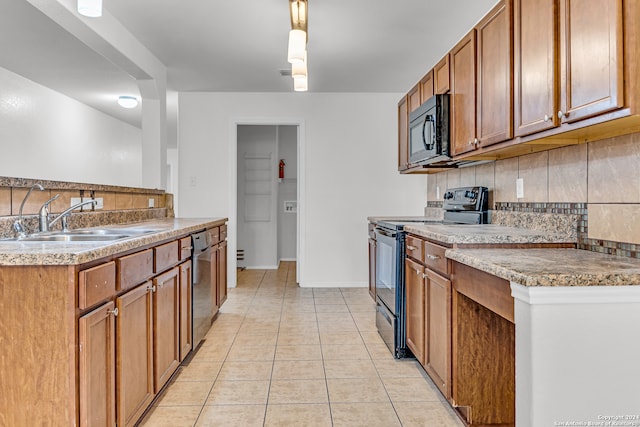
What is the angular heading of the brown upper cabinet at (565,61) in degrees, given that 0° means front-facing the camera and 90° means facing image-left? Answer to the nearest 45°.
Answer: approximately 45°

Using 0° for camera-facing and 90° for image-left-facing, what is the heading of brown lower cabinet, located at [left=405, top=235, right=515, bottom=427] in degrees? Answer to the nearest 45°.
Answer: approximately 45°

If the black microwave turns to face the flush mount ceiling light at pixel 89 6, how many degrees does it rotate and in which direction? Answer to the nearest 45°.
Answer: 0° — it already faces it

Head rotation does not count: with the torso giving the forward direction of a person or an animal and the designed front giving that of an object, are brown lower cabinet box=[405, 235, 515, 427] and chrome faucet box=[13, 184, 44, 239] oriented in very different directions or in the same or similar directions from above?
very different directions

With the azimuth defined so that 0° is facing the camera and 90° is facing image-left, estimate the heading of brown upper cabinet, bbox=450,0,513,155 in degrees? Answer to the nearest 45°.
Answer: approximately 45°

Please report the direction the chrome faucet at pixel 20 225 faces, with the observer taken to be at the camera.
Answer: facing to the right of the viewer

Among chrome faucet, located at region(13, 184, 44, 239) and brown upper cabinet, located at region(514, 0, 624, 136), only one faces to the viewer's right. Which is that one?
the chrome faucet

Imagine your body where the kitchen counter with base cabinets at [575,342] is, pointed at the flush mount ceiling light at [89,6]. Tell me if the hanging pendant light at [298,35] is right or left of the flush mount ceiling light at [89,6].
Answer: right

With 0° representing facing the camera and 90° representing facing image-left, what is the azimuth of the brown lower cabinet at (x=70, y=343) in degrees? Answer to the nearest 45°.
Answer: approximately 315°

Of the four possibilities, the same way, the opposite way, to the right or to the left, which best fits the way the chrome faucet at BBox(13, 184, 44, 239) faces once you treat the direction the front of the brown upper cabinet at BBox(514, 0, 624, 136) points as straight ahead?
the opposite way

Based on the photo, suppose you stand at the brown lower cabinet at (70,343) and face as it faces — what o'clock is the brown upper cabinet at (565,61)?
The brown upper cabinet is roughly at 11 o'clock from the brown lower cabinet.
